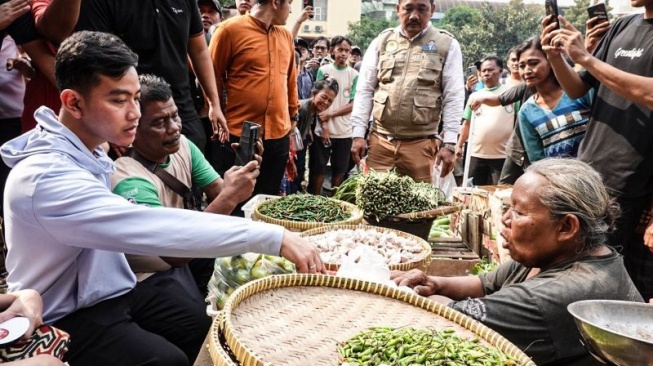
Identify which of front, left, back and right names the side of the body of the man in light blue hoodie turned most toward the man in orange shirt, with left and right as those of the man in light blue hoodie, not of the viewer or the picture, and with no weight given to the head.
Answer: left

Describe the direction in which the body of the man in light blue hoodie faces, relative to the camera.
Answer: to the viewer's right

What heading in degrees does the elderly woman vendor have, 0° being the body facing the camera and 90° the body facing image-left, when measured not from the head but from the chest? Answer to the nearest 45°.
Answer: approximately 90°

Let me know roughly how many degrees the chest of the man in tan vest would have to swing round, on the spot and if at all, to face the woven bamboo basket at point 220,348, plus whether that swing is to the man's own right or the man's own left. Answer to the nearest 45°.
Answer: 0° — they already face it

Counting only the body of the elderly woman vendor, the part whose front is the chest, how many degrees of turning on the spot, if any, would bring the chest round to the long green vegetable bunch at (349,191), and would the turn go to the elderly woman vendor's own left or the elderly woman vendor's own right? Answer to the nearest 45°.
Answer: approximately 45° to the elderly woman vendor's own right

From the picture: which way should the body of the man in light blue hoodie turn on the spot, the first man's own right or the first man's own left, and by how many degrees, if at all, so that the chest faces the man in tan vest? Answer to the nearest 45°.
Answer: approximately 45° to the first man's own left

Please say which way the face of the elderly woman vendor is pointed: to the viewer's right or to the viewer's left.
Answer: to the viewer's left

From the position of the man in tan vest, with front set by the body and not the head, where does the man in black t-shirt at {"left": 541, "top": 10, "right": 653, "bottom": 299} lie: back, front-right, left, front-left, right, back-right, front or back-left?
front-left

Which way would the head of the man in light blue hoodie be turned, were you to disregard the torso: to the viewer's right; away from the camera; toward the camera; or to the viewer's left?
to the viewer's right

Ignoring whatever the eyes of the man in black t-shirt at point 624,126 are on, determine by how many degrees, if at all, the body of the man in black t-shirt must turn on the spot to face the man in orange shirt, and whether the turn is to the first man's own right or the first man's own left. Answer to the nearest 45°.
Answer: approximately 45° to the first man's own right

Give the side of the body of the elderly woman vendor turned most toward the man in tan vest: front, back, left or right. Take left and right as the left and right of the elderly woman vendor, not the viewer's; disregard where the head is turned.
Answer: right
